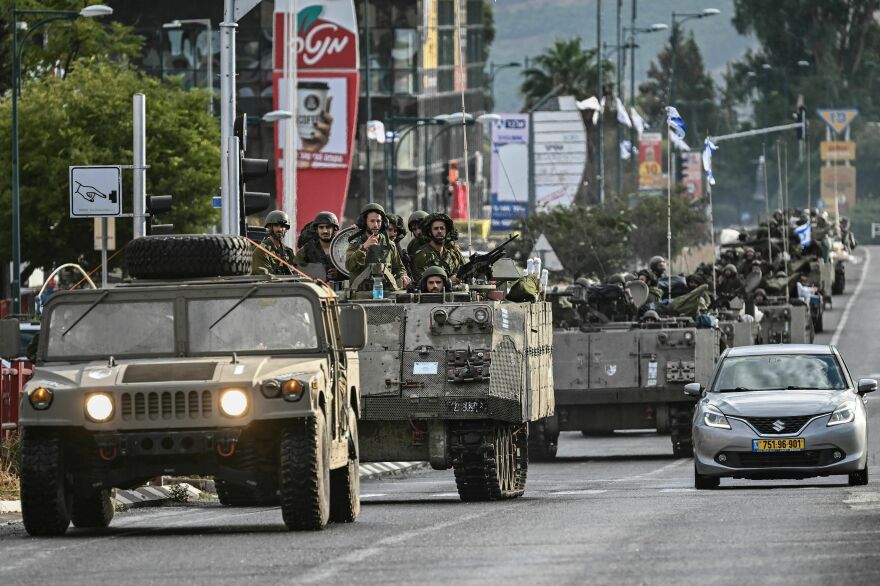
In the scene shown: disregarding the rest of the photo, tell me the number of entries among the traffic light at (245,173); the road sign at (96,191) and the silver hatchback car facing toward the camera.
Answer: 2

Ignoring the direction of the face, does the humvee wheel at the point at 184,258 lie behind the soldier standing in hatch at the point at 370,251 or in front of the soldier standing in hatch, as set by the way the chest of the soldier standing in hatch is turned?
in front

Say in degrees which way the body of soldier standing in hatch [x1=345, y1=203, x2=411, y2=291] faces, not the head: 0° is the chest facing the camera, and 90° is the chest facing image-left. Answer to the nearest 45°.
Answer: approximately 0°

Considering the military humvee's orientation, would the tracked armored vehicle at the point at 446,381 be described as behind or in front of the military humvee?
behind

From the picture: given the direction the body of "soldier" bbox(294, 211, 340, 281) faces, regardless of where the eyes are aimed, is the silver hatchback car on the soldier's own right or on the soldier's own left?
on the soldier's own left
